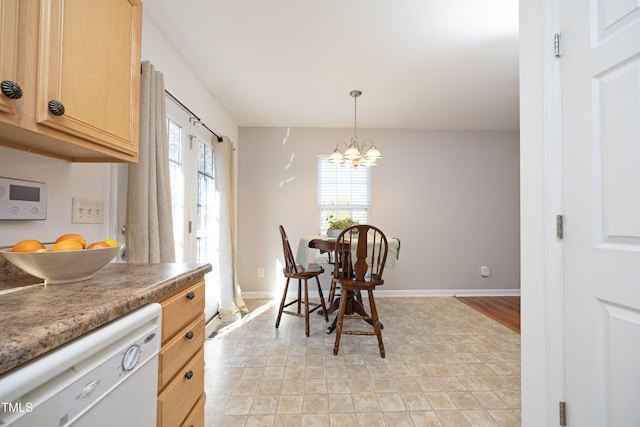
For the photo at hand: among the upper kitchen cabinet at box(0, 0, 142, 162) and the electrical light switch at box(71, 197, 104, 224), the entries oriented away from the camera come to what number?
0

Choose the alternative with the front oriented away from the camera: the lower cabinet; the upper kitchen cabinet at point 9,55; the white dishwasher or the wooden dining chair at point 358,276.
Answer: the wooden dining chair

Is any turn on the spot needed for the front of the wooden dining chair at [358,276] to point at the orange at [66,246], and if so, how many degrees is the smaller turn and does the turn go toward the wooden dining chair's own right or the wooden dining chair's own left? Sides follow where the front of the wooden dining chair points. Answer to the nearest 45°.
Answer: approximately 135° to the wooden dining chair's own left

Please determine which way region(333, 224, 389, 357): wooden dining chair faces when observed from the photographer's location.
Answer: facing away from the viewer

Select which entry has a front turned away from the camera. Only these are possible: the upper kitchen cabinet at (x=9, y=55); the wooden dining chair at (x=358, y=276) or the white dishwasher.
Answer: the wooden dining chair

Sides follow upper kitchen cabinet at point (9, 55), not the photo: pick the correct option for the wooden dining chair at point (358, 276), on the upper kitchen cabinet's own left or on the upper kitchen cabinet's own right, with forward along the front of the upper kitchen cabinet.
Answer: on the upper kitchen cabinet's own left

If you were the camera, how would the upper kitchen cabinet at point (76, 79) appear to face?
facing the viewer and to the right of the viewer

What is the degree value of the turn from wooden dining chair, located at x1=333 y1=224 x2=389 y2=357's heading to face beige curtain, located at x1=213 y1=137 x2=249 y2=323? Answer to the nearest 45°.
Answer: approximately 90° to its left
